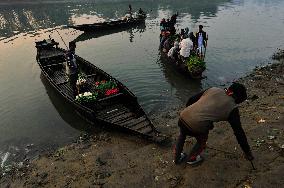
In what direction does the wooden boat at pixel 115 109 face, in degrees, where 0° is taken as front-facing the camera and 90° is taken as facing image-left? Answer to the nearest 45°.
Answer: approximately 315°

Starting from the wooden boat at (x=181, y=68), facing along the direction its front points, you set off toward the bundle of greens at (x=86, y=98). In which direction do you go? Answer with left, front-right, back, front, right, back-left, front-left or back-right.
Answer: right

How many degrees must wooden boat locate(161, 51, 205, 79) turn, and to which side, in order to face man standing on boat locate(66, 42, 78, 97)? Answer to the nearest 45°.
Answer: approximately 90° to its right

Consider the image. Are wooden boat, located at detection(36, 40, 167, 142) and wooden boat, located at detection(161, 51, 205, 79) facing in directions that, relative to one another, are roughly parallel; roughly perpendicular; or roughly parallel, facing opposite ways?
roughly parallel

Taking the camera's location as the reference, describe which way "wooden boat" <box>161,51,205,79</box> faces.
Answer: facing the viewer and to the right of the viewer

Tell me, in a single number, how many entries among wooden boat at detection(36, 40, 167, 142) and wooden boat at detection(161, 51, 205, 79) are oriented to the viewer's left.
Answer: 0

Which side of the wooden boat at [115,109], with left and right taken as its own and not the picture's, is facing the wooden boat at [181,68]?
left

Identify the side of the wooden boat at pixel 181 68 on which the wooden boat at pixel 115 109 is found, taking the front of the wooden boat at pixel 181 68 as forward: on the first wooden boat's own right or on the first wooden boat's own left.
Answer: on the first wooden boat's own right

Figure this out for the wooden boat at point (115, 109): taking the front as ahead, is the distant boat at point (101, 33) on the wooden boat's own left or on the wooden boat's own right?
on the wooden boat's own left

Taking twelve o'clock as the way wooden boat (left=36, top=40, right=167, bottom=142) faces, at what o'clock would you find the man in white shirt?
The man in white shirt is roughly at 9 o'clock from the wooden boat.

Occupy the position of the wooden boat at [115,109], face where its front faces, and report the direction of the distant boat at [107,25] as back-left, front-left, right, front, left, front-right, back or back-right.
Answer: back-left

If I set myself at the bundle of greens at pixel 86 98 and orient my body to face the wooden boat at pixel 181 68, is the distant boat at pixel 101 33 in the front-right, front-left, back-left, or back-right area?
front-left
